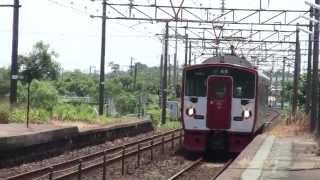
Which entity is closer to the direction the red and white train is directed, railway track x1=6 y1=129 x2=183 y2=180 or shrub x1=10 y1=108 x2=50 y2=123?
the railway track

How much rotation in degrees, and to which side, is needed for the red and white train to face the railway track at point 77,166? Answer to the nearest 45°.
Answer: approximately 45° to its right

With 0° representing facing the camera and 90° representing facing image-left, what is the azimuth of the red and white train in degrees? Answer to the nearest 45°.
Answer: approximately 0°

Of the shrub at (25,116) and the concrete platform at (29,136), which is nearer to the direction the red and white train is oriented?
the concrete platform

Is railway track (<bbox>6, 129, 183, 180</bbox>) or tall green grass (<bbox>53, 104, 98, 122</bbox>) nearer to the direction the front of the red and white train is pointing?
the railway track
